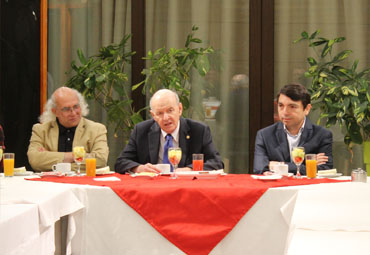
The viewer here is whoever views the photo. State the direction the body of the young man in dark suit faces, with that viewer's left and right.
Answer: facing the viewer

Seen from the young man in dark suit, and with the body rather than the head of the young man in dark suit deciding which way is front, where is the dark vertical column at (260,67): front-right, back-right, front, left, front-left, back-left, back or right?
back

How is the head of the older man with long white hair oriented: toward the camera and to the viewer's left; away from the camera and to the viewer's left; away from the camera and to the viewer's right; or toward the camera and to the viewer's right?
toward the camera and to the viewer's right

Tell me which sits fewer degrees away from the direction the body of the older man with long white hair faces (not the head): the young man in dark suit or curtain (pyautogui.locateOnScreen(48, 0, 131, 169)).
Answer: the young man in dark suit

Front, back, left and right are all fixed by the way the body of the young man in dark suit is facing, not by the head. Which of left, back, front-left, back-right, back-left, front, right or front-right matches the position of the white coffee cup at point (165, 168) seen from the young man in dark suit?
front-right

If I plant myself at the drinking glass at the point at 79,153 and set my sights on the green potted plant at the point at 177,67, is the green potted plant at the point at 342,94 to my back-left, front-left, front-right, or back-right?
front-right

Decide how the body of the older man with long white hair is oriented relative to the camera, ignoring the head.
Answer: toward the camera

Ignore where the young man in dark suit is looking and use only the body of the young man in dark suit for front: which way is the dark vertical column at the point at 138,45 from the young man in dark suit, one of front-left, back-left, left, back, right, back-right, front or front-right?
back-right

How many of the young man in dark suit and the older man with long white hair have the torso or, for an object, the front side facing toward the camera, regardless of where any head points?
2

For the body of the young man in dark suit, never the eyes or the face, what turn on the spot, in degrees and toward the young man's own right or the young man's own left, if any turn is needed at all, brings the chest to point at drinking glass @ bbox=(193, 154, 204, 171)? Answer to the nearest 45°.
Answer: approximately 45° to the young man's own right

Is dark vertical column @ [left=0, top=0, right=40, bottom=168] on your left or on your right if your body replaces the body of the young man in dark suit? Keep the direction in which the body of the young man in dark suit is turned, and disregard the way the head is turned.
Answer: on your right

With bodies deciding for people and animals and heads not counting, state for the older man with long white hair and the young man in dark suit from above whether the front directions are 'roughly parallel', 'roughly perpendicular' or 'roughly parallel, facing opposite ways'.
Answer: roughly parallel

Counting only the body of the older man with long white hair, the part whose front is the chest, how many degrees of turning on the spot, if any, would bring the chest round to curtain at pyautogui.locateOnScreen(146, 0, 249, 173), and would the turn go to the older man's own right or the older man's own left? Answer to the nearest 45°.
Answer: approximately 135° to the older man's own left

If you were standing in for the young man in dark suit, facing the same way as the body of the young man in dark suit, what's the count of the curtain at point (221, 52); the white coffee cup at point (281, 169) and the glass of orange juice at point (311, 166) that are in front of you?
2

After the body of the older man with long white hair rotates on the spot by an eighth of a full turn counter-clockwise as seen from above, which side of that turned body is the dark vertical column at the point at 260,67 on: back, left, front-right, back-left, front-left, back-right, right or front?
left

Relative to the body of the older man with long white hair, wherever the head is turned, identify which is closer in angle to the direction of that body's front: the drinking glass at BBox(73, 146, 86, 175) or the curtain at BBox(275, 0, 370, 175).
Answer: the drinking glass
